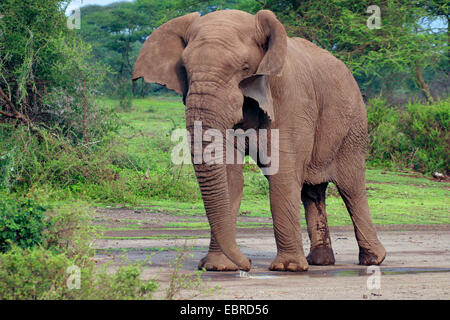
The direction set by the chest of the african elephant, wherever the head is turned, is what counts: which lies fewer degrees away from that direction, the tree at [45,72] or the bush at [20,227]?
the bush

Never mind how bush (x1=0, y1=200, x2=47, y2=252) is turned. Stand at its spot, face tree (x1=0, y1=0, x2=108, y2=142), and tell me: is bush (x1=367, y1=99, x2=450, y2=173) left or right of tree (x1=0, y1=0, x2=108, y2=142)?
right

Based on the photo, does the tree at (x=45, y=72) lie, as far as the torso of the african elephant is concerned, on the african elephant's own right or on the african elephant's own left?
on the african elephant's own right

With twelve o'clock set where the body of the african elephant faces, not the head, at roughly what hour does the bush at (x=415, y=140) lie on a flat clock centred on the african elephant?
The bush is roughly at 5 o'clock from the african elephant.

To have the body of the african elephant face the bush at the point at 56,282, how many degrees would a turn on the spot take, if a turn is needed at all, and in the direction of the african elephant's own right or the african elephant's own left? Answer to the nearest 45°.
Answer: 0° — it already faces it

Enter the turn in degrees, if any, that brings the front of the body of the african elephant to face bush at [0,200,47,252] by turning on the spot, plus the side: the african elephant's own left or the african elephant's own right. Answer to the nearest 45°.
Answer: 0° — it already faces it

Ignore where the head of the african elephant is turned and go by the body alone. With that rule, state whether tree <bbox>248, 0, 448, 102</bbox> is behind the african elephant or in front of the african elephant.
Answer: behind

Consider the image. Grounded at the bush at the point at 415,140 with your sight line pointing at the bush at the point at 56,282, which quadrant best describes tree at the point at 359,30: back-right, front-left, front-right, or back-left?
back-right

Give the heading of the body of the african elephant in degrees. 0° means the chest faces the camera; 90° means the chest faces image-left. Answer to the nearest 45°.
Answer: approximately 45°
